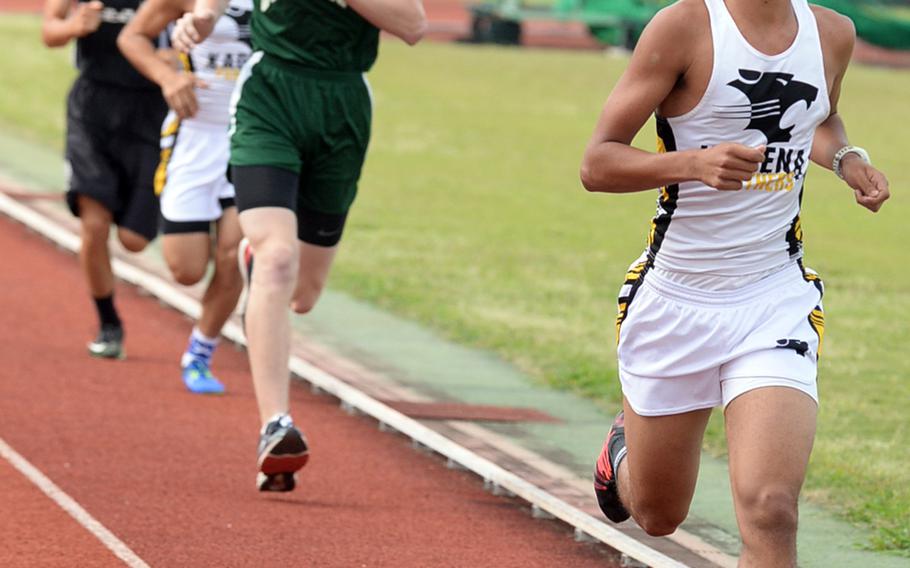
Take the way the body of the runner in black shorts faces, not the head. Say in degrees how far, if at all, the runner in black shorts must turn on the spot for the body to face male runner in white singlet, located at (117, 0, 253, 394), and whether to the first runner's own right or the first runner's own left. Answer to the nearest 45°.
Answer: approximately 45° to the first runner's own left

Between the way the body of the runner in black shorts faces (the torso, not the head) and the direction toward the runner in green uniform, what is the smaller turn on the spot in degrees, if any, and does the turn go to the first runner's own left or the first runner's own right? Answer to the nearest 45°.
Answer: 0° — they already face them

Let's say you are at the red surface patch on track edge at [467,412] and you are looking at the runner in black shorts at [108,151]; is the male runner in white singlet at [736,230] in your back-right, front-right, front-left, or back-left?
back-left

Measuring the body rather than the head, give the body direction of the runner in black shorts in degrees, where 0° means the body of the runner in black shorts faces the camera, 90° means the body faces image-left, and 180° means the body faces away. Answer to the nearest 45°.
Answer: approximately 0°
